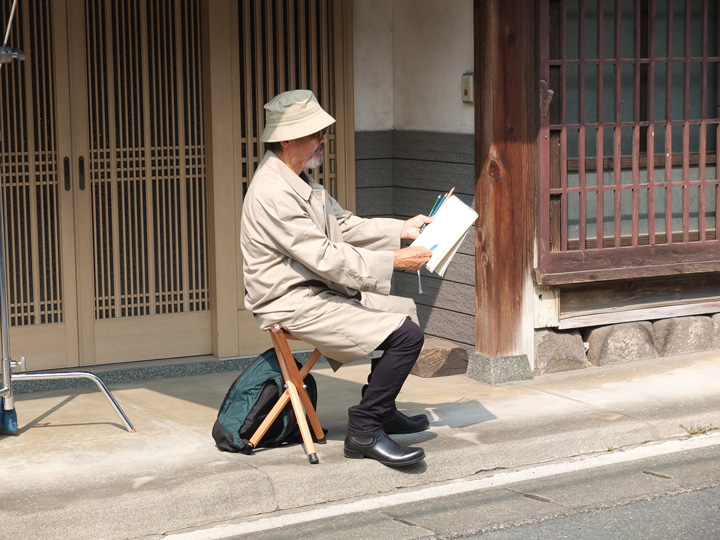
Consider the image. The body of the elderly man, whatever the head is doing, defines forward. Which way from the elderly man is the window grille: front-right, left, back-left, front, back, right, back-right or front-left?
front-left

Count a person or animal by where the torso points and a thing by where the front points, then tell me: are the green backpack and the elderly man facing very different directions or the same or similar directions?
very different directions

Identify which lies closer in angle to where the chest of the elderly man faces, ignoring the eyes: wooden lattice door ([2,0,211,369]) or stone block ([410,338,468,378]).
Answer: the stone block

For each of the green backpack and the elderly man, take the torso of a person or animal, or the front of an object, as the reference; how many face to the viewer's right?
1

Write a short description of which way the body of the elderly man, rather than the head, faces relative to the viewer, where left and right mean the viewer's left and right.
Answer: facing to the right of the viewer

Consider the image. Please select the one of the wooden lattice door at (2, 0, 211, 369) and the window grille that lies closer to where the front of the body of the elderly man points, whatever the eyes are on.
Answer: the window grille

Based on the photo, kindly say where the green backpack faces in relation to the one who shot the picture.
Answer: facing to the left of the viewer

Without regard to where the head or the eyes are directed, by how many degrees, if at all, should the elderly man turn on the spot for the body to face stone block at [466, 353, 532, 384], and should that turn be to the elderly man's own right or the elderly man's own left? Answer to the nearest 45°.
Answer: approximately 45° to the elderly man's own left

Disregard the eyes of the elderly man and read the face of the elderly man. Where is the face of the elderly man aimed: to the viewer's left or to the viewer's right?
to the viewer's right

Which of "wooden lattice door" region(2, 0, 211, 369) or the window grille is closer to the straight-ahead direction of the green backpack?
the wooden lattice door
